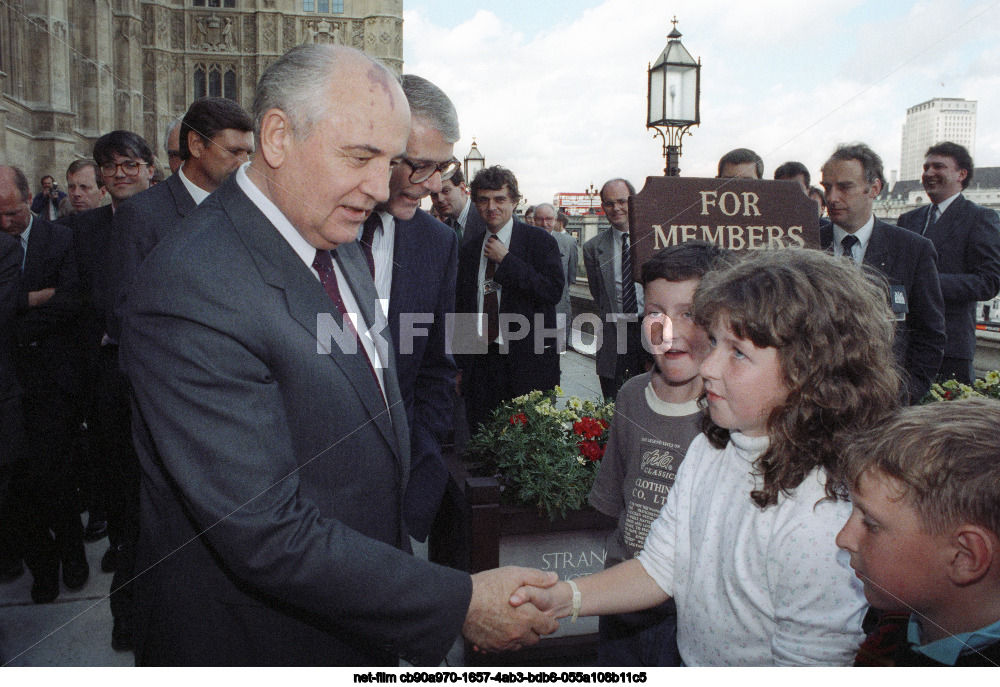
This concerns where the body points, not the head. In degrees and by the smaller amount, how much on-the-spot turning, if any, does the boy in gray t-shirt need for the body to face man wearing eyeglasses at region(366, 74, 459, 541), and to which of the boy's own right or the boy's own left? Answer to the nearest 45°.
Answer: approximately 90° to the boy's own right

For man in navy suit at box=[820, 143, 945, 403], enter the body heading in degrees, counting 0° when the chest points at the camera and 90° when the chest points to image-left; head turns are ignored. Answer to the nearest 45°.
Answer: approximately 45°

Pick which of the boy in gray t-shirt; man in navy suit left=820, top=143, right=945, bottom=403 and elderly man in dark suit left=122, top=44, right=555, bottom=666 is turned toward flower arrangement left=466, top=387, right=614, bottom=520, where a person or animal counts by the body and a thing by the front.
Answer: the man in navy suit

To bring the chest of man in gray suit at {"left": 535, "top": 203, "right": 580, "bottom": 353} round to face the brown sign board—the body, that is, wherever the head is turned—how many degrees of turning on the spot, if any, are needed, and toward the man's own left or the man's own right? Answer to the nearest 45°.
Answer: approximately 45° to the man's own left

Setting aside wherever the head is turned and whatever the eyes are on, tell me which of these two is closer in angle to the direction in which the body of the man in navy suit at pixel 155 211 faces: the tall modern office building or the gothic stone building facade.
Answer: the tall modern office building

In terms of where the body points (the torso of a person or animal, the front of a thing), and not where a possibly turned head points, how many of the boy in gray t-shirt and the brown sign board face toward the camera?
2

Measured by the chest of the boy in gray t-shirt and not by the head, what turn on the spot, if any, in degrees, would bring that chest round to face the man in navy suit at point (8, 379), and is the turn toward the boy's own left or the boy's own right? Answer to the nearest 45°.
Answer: approximately 90° to the boy's own right
